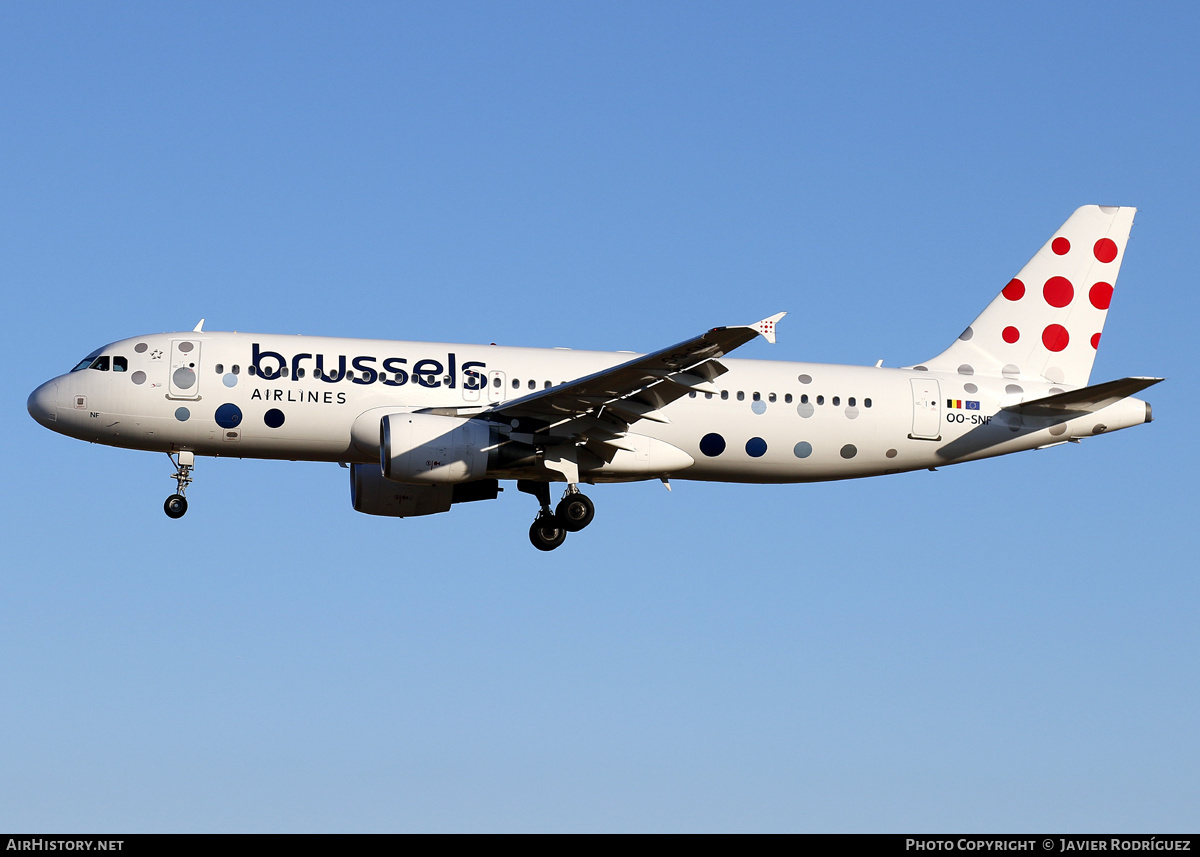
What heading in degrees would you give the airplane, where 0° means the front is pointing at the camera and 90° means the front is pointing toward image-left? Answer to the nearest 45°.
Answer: approximately 90°
